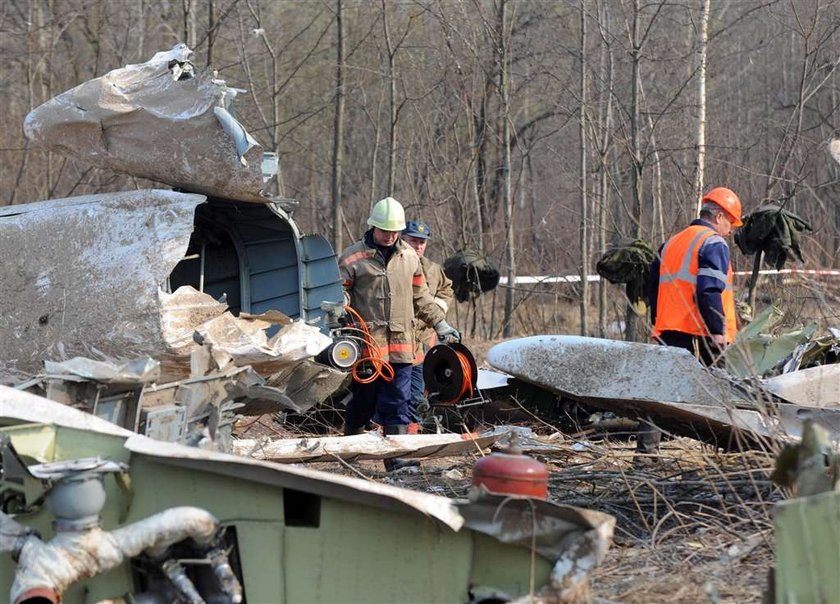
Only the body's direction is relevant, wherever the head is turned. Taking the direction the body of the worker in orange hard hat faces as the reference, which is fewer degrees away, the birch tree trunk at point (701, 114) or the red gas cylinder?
the birch tree trunk

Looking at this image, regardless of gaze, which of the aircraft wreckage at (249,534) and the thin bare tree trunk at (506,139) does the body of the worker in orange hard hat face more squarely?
the thin bare tree trunk
